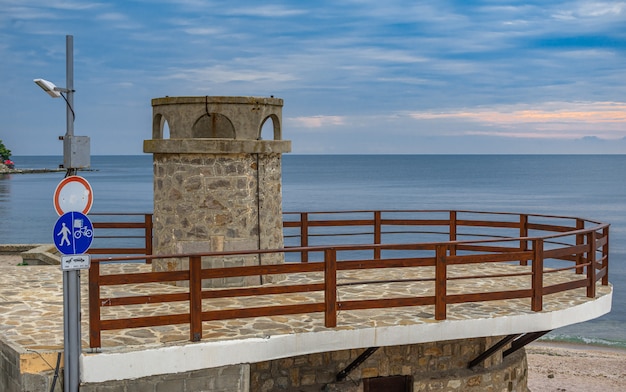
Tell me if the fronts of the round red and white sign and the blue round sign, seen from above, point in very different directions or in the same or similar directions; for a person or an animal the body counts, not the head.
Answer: same or similar directions

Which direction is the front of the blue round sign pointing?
toward the camera

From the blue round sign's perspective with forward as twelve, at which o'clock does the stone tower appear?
The stone tower is roughly at 7 o'clock from the blue round sign.

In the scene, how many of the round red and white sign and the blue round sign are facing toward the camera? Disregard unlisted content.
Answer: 2

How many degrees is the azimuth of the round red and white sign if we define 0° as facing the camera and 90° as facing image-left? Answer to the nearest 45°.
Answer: approximately 0°
